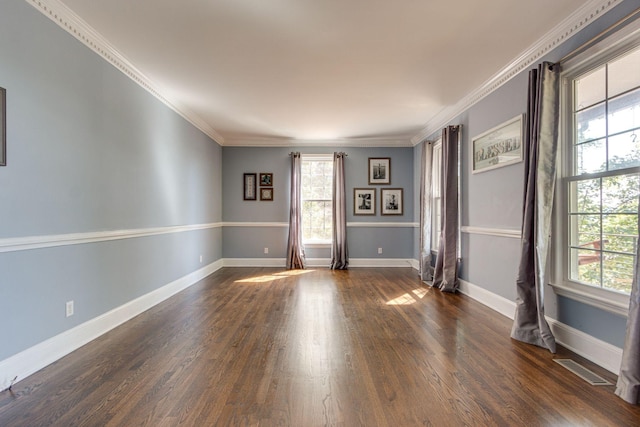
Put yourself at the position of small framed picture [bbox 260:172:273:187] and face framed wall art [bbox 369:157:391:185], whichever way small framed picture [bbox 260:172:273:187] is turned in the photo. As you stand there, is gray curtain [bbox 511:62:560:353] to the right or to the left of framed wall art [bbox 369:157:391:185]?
right

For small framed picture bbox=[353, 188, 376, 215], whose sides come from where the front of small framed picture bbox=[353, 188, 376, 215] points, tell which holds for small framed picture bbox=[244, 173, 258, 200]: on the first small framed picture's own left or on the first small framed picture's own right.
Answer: on the first small framed picture's own right

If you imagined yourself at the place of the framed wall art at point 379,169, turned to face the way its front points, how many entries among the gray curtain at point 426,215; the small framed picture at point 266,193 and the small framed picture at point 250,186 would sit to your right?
2

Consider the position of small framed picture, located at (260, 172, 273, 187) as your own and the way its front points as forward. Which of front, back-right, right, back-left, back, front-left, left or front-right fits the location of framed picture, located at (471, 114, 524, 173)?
front-left

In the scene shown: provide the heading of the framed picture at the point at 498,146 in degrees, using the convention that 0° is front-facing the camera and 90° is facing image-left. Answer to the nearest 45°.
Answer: approximately 45°

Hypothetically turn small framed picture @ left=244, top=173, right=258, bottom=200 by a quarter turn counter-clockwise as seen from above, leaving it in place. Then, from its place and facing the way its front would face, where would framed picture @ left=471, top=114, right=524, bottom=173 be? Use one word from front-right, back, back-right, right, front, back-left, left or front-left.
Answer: front-right

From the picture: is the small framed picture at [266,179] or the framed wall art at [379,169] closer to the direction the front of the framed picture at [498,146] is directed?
the small framed picture

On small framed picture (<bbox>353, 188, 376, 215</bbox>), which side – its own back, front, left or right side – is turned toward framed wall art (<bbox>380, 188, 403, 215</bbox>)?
left

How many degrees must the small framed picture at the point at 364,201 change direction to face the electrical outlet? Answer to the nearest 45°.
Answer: approximately 45° to its right

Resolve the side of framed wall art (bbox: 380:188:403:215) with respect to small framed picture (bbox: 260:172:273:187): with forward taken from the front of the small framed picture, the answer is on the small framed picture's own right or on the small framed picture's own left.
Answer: on the small framed picture's own left

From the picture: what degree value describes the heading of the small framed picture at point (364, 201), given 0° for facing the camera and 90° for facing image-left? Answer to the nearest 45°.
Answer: approximately 0°
